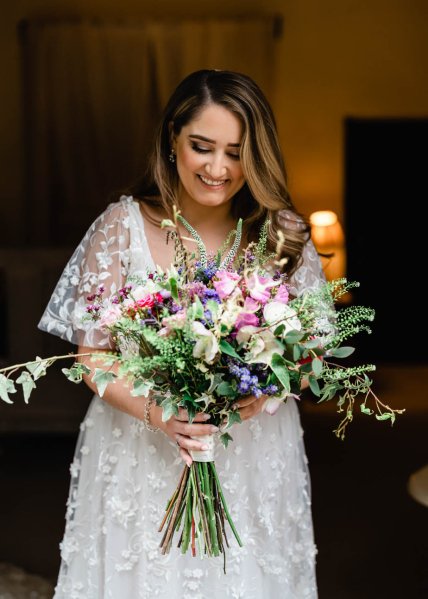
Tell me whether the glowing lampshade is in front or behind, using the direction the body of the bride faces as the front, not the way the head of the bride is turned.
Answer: behind

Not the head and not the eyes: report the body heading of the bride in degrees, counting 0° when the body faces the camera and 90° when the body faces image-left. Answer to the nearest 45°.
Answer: approximately 0°
